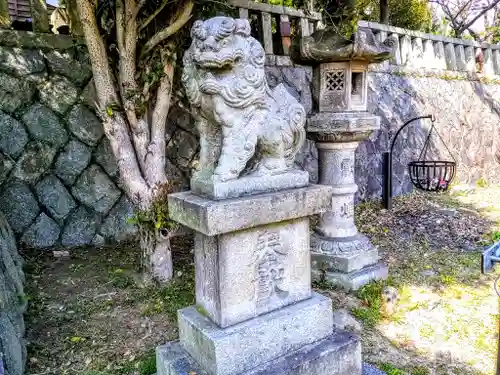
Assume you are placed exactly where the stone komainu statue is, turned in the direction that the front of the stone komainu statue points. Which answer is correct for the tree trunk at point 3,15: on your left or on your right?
on your right

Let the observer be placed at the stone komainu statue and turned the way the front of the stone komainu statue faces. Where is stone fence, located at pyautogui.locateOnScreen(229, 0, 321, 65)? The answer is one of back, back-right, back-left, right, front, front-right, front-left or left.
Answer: back-right

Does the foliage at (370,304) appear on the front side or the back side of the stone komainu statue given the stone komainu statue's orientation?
on the back side

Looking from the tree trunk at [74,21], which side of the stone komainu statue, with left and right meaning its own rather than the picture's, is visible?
right

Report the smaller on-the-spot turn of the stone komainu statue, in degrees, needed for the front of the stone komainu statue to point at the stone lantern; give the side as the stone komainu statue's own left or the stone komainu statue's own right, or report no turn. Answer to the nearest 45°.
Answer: approximately 180°

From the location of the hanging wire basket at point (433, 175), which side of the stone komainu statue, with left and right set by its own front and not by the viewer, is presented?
back

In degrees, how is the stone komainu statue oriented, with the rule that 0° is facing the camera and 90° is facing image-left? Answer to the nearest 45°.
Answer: approximately 45°
